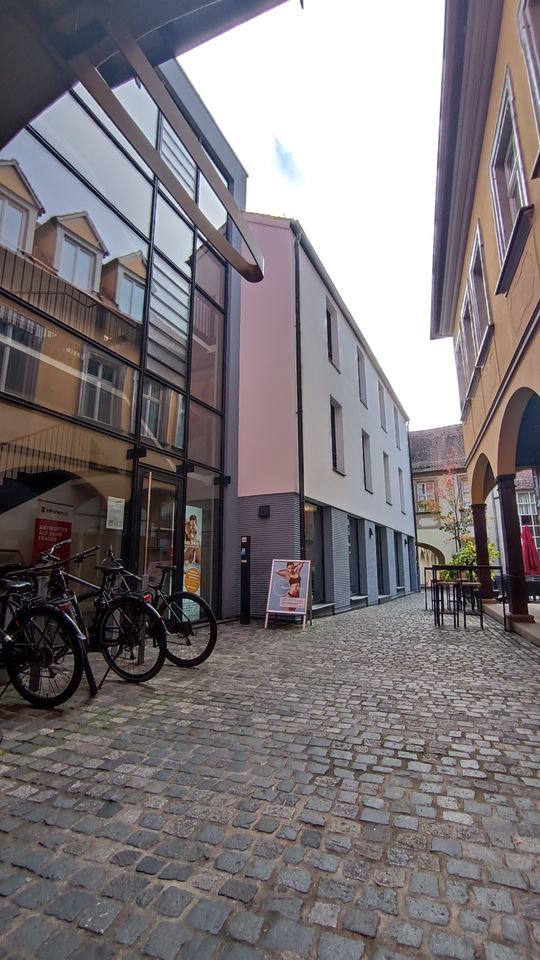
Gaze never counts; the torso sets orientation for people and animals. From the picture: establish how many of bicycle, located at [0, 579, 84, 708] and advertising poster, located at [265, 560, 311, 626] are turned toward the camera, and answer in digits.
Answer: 1

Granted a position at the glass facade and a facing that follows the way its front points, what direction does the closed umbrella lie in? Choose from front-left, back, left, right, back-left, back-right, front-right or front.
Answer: front-left

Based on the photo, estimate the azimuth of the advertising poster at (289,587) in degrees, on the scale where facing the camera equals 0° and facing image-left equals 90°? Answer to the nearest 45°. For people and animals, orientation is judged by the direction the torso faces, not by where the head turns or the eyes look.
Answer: approximately 0°

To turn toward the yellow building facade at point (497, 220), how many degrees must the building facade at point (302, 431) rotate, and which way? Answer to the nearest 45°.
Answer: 0° — it already faces it

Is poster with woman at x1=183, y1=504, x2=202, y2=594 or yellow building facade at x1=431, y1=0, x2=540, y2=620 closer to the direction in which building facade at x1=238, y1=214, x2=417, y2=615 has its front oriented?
the yellow building facade

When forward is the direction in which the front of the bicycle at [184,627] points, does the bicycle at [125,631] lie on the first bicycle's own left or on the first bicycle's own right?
on the first bicycle's own left

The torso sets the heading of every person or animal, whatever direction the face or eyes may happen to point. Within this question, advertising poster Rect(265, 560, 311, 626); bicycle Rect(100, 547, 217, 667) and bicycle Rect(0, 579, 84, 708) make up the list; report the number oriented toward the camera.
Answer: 1
